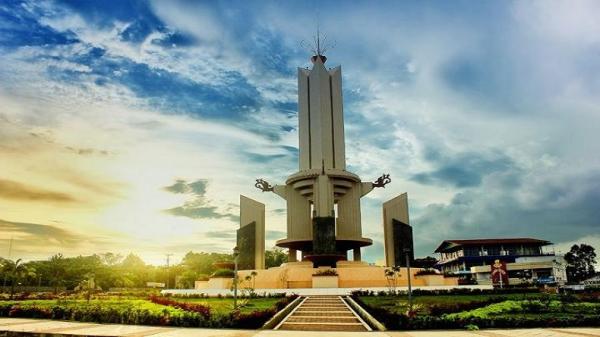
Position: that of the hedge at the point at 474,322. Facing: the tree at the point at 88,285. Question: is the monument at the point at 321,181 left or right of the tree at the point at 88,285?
right

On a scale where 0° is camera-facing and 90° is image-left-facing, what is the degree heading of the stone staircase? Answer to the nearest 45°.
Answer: approximately 0°

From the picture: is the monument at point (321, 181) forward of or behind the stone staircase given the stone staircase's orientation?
behind

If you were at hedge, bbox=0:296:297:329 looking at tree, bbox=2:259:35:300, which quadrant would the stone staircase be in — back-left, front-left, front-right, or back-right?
back-right

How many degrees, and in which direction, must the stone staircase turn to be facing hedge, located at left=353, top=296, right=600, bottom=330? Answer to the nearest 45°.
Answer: approximately 45° to its left

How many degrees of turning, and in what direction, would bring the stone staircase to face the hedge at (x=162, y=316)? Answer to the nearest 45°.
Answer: approximately 90° to its right

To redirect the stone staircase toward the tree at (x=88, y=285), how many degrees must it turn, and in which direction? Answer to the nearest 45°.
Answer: approximately 135° to its right

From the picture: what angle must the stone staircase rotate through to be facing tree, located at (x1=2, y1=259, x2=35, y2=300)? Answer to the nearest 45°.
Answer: approximately 135° to its right

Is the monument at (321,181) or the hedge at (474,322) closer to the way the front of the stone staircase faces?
the hedge

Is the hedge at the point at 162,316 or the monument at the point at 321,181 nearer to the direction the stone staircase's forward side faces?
the hedge

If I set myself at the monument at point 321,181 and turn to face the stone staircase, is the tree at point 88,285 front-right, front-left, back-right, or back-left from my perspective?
front-right
